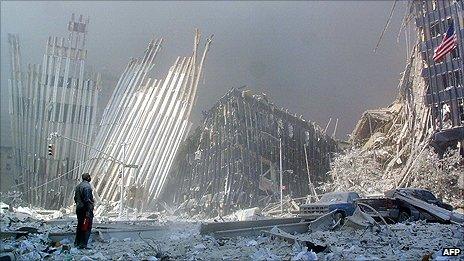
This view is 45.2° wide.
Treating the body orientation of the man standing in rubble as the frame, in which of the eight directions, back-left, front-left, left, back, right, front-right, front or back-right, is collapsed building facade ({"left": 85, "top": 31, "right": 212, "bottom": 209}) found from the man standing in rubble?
front-left

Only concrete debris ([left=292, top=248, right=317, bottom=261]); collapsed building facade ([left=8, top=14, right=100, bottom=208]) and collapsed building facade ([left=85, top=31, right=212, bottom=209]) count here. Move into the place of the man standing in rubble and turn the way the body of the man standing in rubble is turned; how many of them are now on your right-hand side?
1

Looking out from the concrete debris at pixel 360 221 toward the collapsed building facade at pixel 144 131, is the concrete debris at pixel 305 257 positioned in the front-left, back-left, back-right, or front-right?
back-left

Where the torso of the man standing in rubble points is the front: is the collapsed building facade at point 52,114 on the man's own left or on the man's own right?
on the man's own left

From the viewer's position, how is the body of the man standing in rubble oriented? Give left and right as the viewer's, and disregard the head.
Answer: facing away from the viewer and to the right of the viewer

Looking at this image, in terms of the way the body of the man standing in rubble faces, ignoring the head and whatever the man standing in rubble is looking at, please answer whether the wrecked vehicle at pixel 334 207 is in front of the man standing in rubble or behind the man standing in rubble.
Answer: in front

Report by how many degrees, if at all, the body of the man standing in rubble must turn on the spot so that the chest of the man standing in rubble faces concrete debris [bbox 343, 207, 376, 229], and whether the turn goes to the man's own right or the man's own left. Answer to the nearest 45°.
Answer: approximately 45° to the man's own right

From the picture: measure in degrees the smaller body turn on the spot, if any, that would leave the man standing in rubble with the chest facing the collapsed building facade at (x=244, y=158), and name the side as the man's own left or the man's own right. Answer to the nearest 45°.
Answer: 0° — they already face it
